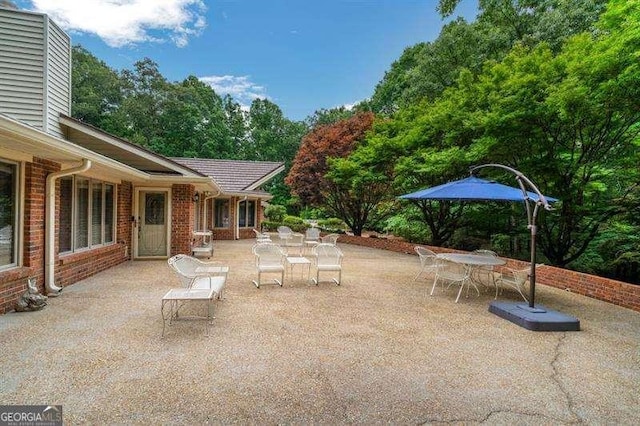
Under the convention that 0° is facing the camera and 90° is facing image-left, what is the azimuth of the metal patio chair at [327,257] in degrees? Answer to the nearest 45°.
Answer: approximately 0°

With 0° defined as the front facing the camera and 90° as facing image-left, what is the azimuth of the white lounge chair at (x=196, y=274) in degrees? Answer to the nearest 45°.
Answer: approximately 315°

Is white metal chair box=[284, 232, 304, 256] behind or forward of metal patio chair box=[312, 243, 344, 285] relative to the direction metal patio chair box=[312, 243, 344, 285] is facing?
behind

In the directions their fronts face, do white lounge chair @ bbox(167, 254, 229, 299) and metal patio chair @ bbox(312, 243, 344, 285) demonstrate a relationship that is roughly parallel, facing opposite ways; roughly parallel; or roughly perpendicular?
roughly perpendicular

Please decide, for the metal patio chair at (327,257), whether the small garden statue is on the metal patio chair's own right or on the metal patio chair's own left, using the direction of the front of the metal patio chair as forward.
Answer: on the metal patio chair's own right

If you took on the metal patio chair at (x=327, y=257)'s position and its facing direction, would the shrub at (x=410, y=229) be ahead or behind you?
behind

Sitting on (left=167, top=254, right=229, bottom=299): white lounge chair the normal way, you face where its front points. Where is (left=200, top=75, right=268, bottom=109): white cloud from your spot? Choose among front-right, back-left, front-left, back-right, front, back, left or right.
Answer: back-left

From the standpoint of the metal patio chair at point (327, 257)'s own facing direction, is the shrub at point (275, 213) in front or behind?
behind

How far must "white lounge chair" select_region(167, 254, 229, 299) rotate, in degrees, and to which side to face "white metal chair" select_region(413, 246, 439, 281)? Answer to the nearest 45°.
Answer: approximately 45° to its left

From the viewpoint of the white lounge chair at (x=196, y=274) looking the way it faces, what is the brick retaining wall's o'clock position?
The brick retaining wall is roughly at 11 o'clock from the white lounge chair.
